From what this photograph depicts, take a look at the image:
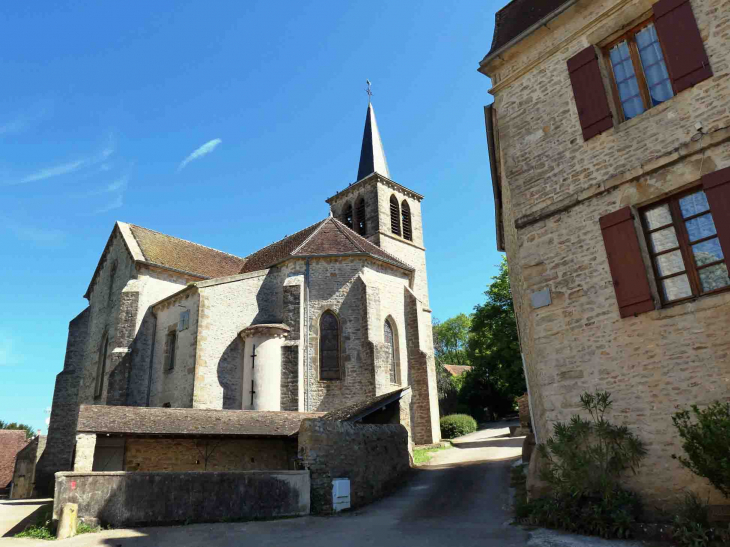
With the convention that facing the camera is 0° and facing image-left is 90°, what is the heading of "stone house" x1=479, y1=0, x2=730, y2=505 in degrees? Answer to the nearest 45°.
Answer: approximately 45°

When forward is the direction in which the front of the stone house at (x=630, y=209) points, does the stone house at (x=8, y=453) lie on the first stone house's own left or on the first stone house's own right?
on the first stone house's own right

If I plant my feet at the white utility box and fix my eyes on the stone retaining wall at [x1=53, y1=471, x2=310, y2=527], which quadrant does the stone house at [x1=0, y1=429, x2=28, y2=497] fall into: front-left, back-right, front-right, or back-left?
front-right

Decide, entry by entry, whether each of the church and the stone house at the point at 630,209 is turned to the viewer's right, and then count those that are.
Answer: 0

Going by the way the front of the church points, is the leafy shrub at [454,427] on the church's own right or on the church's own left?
on the church's own right

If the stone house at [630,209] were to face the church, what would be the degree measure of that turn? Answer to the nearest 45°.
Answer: approximately 90° to its right

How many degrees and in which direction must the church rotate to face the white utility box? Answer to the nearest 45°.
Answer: approximately 135° to its left

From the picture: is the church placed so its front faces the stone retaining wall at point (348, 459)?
no

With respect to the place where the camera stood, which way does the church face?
facing away from the viewer and to the left of the viewer
